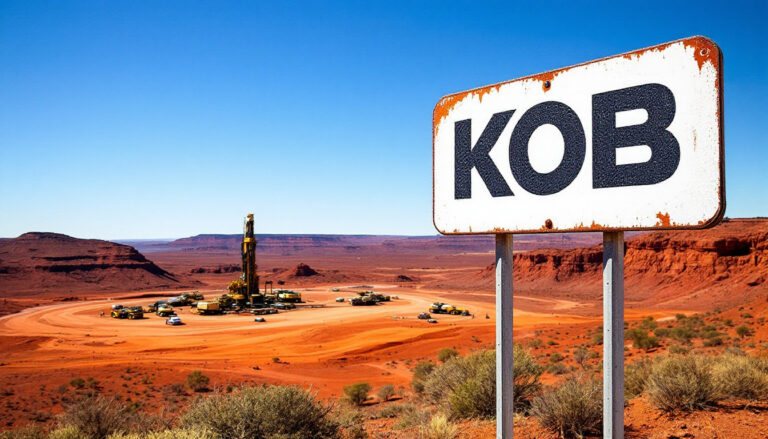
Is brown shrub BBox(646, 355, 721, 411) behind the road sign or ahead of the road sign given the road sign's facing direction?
behind

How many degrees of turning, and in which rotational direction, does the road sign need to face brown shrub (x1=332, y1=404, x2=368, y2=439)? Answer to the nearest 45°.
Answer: approximately 90° to its right

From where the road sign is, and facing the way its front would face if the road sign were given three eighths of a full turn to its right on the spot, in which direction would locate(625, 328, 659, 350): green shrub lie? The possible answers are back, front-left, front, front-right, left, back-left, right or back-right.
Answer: front

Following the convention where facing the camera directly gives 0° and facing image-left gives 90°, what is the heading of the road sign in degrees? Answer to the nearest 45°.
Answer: approximately 45°

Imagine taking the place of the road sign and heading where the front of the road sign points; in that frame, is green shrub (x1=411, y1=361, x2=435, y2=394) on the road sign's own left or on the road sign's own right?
on the road sign's own right

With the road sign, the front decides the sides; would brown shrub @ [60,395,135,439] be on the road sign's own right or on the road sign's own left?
on the road sign's own right

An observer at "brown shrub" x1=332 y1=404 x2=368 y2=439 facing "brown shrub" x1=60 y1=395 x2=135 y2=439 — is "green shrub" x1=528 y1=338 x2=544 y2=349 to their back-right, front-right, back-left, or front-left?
back-right

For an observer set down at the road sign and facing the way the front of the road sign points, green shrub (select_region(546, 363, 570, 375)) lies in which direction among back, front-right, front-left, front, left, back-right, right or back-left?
back-right

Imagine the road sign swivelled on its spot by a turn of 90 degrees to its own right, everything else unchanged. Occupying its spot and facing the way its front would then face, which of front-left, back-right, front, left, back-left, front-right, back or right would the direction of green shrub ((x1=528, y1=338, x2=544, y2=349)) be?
front-right

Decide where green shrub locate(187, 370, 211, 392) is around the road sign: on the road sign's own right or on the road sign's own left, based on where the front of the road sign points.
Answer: on the road sign's own right
